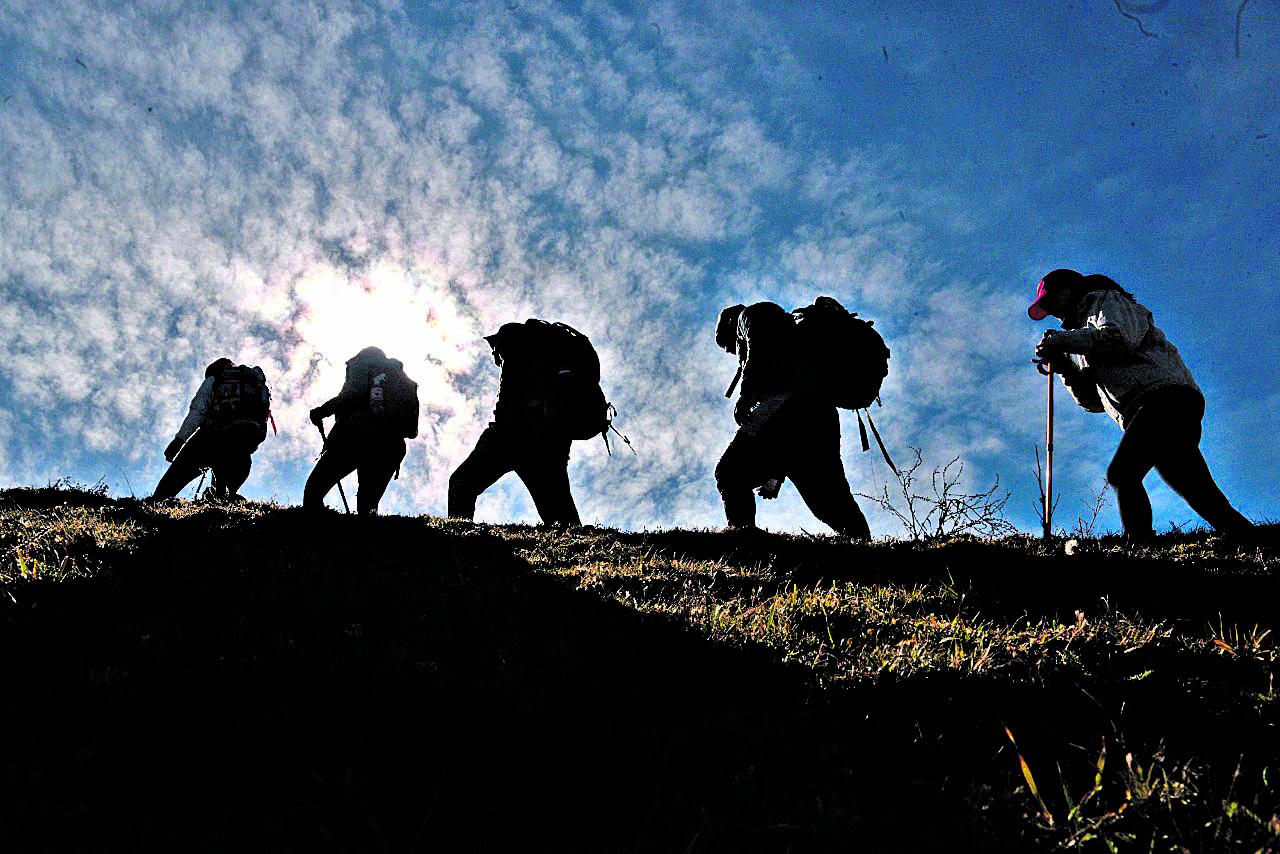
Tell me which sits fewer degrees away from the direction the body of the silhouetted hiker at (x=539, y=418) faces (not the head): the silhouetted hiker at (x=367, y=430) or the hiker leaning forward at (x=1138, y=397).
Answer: the silhouetted hiker

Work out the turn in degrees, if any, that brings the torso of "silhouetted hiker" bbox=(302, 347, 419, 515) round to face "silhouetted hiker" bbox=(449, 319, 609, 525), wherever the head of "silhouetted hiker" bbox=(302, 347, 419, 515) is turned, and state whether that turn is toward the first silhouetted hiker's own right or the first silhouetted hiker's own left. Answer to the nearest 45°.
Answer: approximately 180°

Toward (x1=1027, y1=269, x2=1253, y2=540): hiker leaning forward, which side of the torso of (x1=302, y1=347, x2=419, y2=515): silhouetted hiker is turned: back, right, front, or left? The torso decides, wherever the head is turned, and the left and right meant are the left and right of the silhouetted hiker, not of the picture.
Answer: back

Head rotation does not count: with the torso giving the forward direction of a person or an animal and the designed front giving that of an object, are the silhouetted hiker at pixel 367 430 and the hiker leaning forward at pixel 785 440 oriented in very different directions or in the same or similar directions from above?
same or similar directions

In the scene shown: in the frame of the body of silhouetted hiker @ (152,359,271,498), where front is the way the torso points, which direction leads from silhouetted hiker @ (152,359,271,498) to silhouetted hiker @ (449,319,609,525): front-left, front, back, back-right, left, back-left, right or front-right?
back

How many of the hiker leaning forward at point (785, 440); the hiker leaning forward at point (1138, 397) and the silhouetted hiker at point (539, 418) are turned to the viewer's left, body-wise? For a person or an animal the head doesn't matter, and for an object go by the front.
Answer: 3

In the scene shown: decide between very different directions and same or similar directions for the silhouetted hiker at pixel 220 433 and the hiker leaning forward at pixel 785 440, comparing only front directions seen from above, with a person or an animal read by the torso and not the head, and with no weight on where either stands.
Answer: same or similar directions

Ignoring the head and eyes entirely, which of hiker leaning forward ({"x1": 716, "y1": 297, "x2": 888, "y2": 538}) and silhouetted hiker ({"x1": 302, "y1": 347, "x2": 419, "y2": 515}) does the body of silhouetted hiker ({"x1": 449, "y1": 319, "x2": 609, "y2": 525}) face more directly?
the silhouetted hiker

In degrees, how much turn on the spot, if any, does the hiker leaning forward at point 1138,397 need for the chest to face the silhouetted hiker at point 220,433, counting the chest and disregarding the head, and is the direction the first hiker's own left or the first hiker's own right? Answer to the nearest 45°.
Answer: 0° — they already face them

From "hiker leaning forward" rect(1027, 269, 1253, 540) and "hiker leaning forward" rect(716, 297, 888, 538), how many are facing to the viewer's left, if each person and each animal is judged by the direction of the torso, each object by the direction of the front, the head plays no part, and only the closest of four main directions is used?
2

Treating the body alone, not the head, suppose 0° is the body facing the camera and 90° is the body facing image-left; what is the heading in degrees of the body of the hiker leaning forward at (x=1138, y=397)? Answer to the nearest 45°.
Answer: approximately 90°
